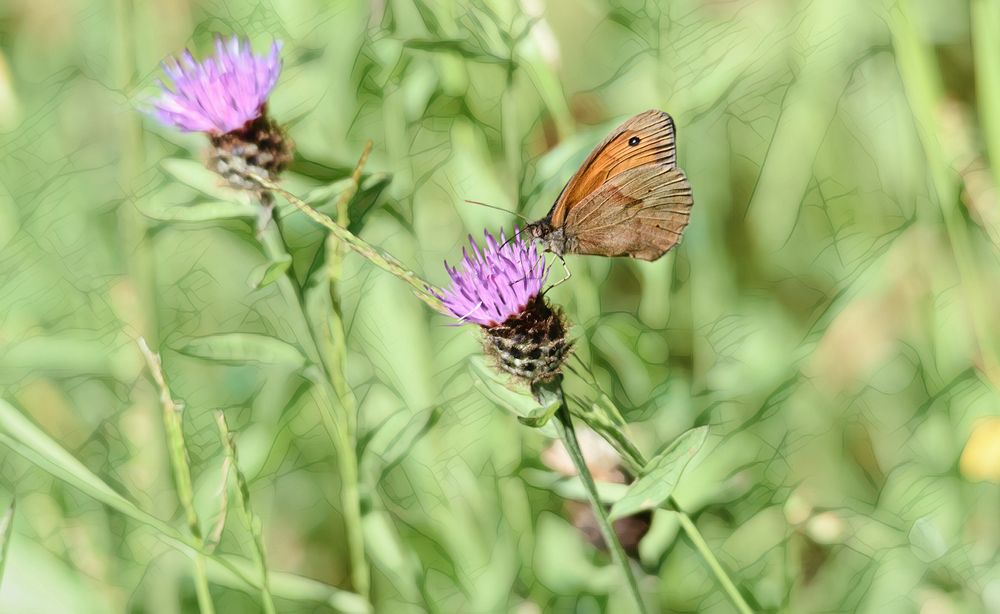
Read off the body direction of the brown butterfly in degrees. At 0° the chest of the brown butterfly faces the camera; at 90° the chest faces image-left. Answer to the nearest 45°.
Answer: approximately 90°
